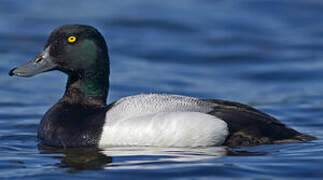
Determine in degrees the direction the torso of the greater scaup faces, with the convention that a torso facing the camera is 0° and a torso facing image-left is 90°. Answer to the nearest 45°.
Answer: approximately 90°
